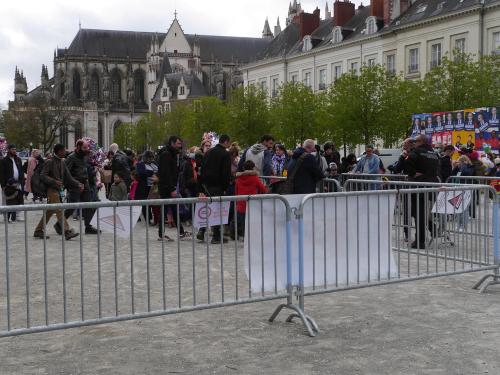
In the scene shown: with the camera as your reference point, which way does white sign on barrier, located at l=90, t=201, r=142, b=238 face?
facing the viewer

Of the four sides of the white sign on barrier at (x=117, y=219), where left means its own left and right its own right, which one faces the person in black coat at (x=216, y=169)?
back

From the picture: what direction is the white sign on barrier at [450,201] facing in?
toward the camera

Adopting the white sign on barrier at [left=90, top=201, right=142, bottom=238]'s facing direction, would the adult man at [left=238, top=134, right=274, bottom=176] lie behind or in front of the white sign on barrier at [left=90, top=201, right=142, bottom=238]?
behind

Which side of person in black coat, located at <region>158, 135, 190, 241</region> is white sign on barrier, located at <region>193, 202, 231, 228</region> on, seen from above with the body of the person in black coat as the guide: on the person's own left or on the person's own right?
on the person's own right

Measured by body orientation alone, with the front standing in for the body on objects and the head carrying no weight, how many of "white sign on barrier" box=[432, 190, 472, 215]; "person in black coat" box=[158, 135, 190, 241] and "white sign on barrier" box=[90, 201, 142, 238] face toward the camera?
2

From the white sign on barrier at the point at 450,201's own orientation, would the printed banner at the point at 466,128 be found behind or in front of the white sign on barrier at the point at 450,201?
behind

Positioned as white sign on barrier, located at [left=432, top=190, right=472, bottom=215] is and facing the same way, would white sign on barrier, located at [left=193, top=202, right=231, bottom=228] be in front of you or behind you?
in front
